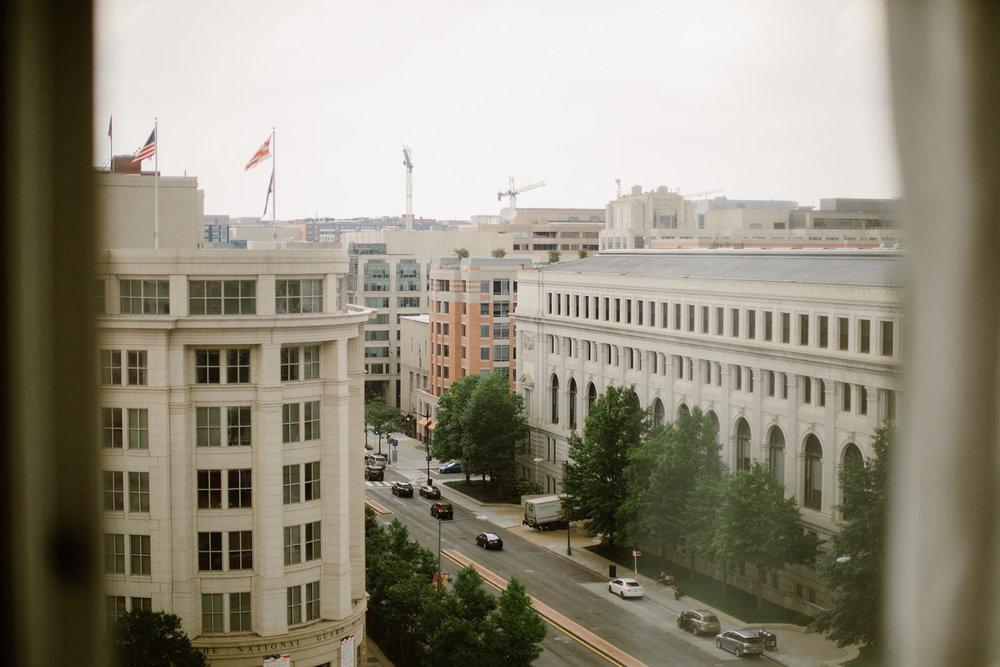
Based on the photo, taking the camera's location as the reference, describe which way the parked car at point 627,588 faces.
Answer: facing away from the viewer and to the left of the viewer

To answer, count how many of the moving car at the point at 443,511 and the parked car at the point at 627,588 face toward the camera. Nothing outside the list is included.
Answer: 0

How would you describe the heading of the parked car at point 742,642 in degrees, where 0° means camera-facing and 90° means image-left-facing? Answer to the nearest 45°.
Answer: approximately 135°

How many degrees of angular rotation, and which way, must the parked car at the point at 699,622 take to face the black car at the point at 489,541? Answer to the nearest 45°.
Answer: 0° — it already faces it

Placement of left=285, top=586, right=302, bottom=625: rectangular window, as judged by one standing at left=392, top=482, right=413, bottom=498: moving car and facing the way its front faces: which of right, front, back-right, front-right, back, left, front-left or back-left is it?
back-left

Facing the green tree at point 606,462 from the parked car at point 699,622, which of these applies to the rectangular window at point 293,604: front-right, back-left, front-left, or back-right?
back-left

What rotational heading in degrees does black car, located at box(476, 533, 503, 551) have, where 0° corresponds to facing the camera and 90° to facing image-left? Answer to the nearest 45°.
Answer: approximately 135°

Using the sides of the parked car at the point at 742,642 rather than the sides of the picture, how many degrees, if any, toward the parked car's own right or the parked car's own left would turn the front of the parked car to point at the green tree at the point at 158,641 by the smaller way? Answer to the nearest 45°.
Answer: approximately 90° to the parked car's own left

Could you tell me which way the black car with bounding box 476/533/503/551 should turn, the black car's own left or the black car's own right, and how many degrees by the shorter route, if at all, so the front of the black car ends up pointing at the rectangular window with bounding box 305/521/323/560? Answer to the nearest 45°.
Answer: approximately 135° to the black car's own left

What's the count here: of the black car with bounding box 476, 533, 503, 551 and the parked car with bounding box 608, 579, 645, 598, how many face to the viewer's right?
0

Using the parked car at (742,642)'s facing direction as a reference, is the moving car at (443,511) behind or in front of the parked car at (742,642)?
in front

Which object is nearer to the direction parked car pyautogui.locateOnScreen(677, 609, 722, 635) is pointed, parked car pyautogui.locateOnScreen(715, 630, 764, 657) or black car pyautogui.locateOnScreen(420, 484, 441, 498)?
the black car

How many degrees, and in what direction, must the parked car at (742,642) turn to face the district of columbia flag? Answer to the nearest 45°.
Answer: approximately 90° to its left

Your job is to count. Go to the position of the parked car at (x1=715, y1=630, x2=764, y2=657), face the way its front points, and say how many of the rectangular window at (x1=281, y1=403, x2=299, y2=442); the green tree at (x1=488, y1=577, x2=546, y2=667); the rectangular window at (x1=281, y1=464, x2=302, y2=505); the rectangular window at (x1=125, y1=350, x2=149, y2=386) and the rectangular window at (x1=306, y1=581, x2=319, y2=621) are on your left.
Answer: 5

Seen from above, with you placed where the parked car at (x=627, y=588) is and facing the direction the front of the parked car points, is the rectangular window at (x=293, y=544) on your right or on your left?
on your left

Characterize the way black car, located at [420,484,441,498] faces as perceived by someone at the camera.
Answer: facing away from the viewer and to the left of the viewer
